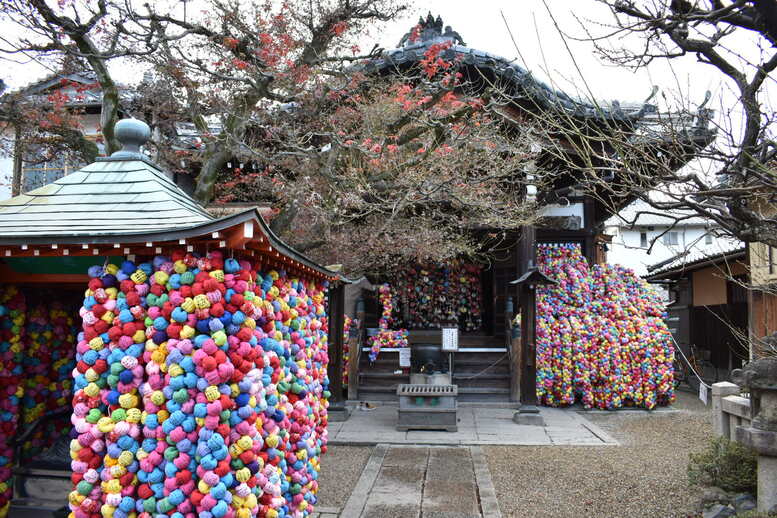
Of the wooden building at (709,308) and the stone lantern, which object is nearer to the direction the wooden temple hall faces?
the stone lantern

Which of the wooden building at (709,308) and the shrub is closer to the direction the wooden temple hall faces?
the shrub

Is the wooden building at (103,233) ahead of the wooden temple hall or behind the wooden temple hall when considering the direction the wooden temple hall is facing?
ahead

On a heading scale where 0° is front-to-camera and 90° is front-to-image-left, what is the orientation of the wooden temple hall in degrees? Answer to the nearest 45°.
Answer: approximately 0°

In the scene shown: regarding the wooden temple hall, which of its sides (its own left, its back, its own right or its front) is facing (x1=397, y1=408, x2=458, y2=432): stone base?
front

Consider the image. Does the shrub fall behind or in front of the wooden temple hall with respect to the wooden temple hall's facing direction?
in front

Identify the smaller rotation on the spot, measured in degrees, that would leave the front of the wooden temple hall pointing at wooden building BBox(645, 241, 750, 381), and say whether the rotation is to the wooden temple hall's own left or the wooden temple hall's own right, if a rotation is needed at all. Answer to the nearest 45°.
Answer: approximately 135° to the wooden temple hall's own left

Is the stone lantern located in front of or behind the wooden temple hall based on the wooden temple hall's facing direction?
in front
